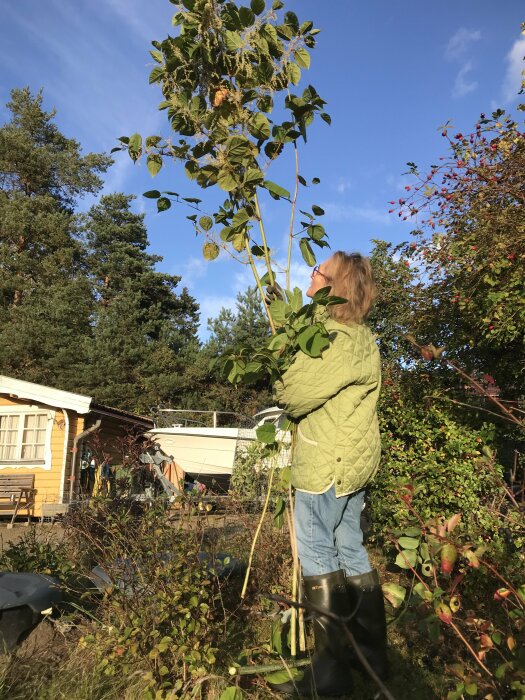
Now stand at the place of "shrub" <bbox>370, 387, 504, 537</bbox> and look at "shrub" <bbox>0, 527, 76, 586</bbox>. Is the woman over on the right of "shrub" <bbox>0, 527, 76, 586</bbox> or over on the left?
left

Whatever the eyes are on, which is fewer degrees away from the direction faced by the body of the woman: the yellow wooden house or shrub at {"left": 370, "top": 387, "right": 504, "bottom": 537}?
the yellow wooden house

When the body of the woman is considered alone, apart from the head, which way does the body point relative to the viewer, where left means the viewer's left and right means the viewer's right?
facing to the left of the viewer

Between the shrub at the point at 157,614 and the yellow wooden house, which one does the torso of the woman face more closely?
the shrub

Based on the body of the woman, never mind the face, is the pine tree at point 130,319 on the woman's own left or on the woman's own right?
on the woman's own right

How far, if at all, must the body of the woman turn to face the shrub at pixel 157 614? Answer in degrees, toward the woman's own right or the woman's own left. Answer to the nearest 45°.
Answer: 0° — they already face it

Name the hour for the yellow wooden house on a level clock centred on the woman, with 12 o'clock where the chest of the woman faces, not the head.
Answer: The yellow wooden house is roughly at 2 o'clock from the woman.

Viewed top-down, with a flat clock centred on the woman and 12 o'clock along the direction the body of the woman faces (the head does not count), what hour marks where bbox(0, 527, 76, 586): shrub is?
The shrub is roughly at 1 o'clock from the woman.

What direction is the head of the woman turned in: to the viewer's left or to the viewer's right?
to the viewer's left

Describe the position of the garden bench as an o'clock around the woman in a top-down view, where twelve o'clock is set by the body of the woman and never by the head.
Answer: The garden bench is roughly at 2 o'clock from the woman.
